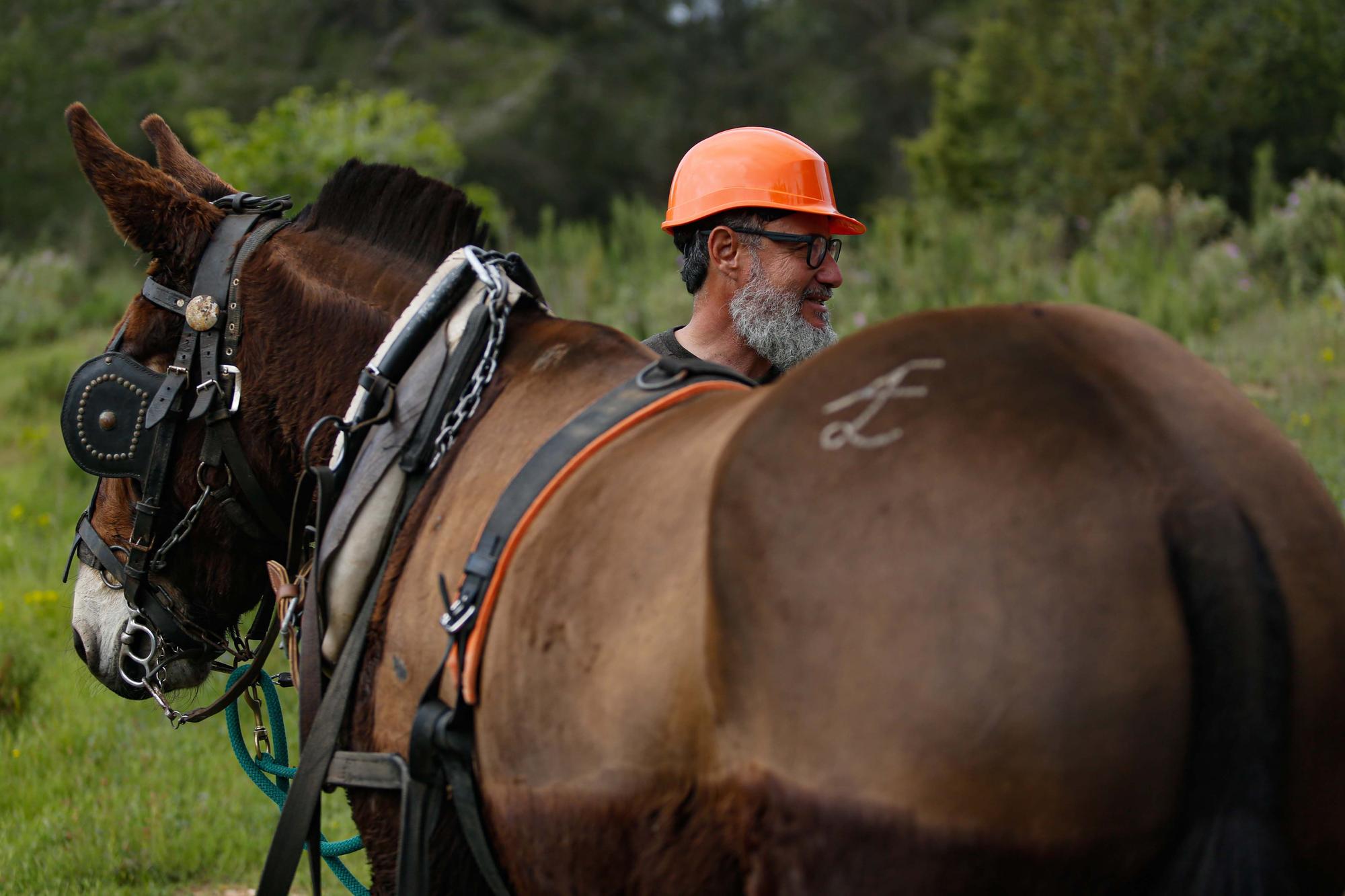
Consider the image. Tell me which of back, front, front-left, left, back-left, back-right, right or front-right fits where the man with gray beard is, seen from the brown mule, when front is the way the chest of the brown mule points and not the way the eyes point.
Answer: front-right

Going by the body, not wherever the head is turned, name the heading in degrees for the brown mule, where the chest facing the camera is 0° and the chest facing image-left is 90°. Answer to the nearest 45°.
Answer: approximately 135°

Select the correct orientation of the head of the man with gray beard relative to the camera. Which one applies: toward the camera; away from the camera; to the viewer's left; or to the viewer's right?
to the viewer's right
